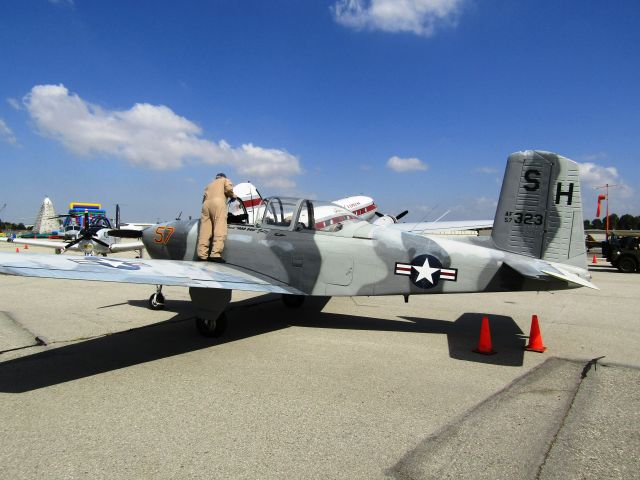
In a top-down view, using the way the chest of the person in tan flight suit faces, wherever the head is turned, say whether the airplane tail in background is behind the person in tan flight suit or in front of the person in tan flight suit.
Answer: in front

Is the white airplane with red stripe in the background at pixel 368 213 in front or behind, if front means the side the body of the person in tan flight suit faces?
in front

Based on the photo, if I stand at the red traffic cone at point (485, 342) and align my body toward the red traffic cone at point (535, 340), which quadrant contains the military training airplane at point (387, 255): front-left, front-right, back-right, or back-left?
back-left

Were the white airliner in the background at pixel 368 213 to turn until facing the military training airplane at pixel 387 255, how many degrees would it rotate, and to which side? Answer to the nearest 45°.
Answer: approximately 45° to its right

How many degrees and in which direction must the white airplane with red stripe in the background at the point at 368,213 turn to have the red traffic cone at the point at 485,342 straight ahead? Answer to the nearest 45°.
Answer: approximately 45° to its right

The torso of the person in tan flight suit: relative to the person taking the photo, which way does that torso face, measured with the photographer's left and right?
facing away from the viewer and to the right of the viewer

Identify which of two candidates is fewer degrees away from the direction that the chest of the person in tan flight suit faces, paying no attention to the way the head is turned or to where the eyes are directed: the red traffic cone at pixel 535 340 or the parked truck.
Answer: the parked truck

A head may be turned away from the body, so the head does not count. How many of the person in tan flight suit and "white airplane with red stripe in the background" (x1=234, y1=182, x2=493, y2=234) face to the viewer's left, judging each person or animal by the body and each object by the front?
0

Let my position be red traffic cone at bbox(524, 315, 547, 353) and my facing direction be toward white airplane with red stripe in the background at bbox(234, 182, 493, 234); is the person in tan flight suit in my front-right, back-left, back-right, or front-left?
front-left
